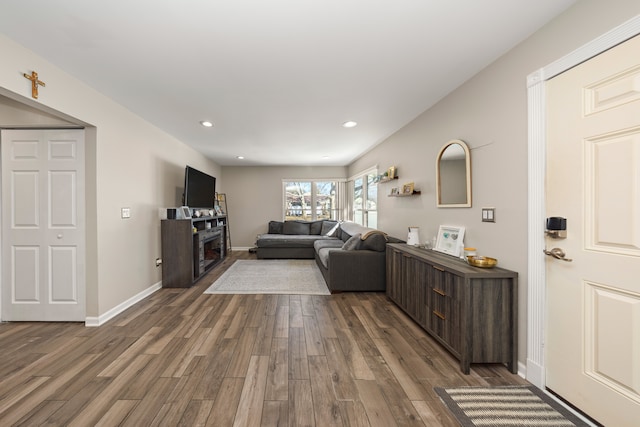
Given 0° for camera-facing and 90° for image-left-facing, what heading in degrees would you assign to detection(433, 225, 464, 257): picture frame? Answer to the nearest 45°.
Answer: approximately 45°

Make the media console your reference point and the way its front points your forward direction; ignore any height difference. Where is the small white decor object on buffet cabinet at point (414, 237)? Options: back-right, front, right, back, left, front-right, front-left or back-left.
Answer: front

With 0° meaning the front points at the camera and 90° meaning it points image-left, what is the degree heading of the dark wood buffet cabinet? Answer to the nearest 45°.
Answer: approximately 45°

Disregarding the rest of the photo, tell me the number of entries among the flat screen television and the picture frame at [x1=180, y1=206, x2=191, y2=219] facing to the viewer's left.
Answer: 0

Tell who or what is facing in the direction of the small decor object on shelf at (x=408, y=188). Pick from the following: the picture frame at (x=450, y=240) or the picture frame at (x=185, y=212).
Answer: the picture frame at (x=185, y=212)

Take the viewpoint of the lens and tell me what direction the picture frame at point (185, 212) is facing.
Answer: facing the viewer and to the right of the viewer

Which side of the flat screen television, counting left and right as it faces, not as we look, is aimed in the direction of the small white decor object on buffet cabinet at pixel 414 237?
front

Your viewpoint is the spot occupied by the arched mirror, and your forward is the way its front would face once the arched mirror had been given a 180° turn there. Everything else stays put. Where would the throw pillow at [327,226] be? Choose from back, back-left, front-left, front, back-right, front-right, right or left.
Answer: left

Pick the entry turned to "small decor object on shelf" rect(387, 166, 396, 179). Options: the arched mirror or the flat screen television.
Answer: the flat screen television

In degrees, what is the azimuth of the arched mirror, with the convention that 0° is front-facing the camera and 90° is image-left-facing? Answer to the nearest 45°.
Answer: approximately 45°

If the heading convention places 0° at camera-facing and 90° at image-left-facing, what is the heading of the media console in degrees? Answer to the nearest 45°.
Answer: approximately 315°

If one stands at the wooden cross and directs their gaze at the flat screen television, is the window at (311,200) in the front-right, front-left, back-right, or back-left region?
front-right

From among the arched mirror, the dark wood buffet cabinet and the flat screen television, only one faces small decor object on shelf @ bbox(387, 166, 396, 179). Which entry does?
the flat screen television

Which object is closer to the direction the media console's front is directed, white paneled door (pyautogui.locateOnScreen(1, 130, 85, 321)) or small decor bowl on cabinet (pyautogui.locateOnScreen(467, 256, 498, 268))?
the small decor bowl on cabinet
